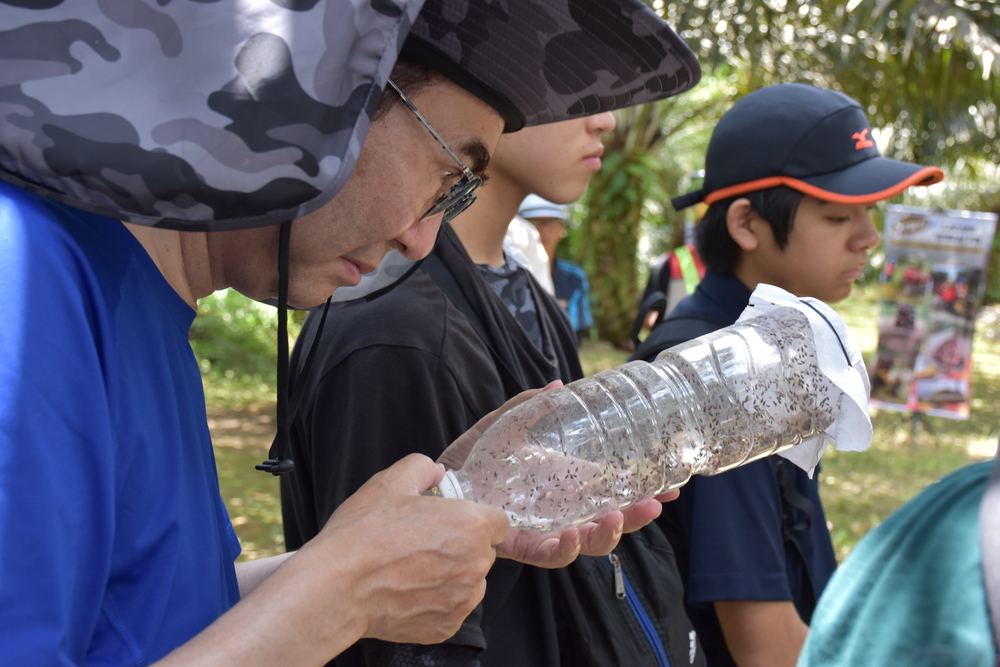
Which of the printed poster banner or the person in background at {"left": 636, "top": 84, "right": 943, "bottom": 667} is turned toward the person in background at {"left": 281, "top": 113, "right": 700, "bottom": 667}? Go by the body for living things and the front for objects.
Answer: the printed poster banner

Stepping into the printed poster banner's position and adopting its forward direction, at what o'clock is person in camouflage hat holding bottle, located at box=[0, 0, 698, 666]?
The person in camouflage hat holding bottle is roughly at 12 o'clock from the printed poster banner.

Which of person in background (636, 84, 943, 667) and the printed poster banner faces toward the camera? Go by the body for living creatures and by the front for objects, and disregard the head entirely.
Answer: the printed poster banner

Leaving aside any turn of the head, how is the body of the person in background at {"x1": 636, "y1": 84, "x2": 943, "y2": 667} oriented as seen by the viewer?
to the viewer's right

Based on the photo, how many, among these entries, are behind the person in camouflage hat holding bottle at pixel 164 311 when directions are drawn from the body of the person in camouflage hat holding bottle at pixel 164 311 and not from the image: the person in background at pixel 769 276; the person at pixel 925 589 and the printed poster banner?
0

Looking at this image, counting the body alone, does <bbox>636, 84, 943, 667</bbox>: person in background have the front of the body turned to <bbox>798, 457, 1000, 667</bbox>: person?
no

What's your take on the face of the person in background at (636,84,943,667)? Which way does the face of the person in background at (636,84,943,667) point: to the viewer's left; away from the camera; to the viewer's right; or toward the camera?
to the viewer's right

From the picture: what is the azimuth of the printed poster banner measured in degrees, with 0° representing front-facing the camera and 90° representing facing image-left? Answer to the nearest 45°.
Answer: approximately 0°

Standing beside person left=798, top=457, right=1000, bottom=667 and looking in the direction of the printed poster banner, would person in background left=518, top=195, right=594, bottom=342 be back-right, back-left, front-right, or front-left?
front-left

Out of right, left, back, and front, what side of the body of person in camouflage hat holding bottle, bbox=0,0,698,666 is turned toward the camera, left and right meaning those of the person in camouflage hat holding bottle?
right

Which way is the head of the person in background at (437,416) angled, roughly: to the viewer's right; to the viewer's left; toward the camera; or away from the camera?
to the viewer's right

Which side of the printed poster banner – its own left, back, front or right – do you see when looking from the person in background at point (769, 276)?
front
